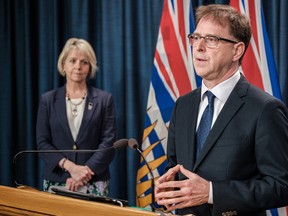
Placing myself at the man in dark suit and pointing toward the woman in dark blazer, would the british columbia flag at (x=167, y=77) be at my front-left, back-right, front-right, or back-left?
front-right

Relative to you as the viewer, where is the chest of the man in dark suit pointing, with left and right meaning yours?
facing the viewer and to the left of the viewer

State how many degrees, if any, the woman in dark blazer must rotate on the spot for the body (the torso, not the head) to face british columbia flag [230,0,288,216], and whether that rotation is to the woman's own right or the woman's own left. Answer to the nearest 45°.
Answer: approximately 90° to the woman's own left

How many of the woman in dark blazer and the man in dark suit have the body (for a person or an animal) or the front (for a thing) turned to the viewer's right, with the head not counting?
0

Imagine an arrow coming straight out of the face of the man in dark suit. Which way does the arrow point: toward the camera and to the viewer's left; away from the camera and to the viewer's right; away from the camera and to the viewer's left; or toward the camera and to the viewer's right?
toward the camera and to the viewer's left

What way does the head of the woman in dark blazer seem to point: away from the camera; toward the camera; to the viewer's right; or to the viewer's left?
toward the camera

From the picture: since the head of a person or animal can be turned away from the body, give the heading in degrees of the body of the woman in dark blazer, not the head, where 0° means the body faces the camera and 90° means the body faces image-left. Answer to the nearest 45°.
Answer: approximately 0°

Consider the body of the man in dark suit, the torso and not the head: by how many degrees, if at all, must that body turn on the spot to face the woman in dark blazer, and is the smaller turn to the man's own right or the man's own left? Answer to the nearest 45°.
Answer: approximately 90° to the man's own right

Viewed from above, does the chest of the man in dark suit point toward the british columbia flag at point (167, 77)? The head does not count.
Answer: no

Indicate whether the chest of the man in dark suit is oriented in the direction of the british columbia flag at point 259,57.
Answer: no

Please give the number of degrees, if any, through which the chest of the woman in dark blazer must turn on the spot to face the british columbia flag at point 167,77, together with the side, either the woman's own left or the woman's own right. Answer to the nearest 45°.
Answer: approximately 90° to the woman's own left

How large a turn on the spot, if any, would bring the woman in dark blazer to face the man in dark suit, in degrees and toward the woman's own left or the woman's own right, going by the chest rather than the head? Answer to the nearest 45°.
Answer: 0° — they already face them
